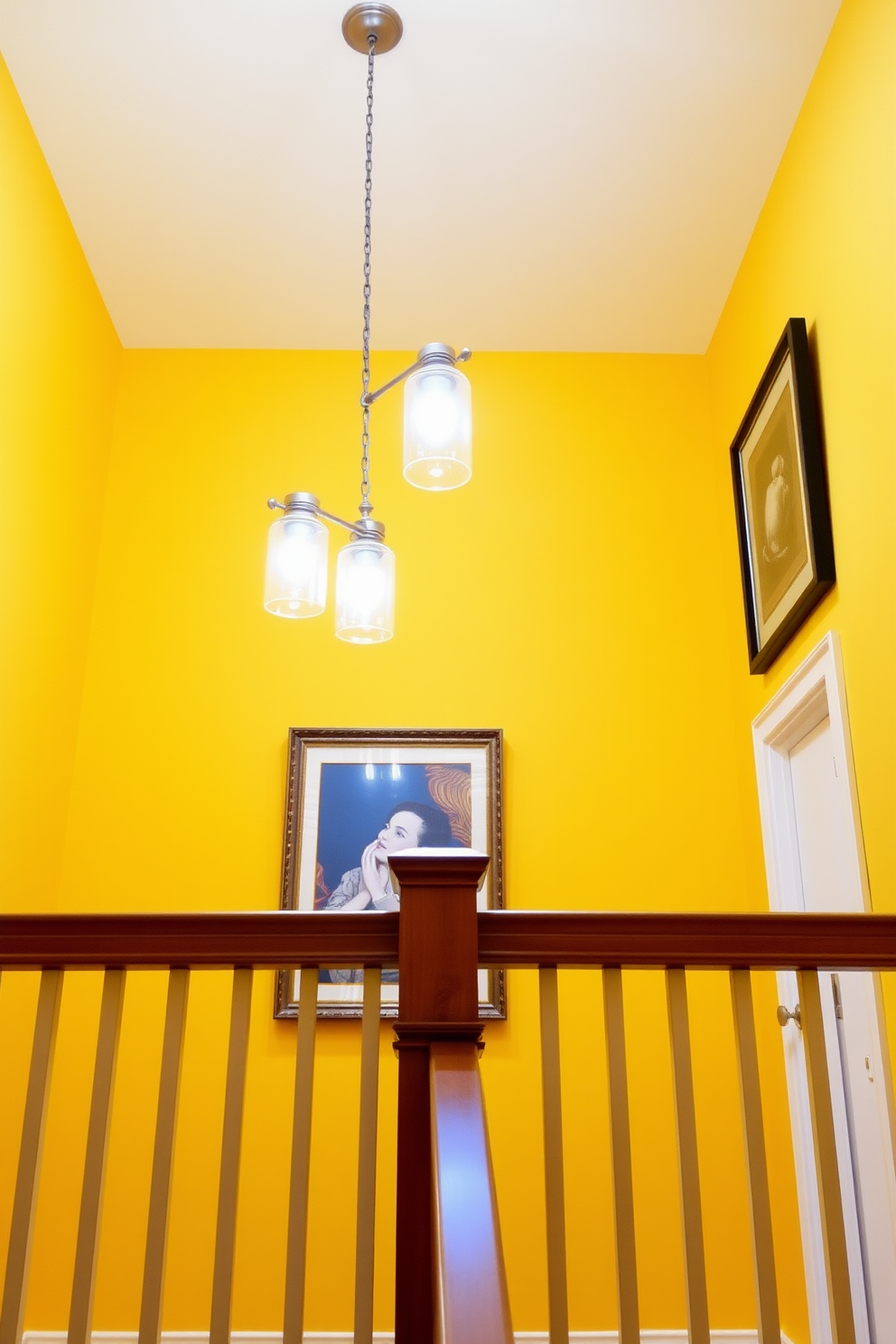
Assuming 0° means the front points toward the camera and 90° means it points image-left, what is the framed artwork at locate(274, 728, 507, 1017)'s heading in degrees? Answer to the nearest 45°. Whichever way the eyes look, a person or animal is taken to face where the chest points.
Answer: approximately 0°

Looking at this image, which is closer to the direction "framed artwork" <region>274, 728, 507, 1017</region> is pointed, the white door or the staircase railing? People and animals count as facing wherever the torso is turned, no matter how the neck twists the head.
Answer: the staircase railing

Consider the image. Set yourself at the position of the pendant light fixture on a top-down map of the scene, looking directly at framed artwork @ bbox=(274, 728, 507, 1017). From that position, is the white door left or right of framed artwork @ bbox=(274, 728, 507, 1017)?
right

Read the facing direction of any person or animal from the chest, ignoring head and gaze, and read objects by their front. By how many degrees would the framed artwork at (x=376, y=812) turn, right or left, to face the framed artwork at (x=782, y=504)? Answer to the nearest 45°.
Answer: approximately 45° to its left

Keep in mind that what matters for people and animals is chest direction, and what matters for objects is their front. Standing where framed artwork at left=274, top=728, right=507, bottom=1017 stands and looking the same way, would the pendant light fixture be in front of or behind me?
in front

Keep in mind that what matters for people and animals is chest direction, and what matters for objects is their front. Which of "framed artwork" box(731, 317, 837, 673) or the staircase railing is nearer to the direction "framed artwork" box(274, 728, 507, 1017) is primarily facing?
the staircase railing

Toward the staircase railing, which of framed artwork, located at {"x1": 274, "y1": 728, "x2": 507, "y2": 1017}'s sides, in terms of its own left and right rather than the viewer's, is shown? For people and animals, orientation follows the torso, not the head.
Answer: front

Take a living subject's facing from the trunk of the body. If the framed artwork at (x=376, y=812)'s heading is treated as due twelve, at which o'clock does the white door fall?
The white door is roughly at 10 o'clock from the framed artwork.
